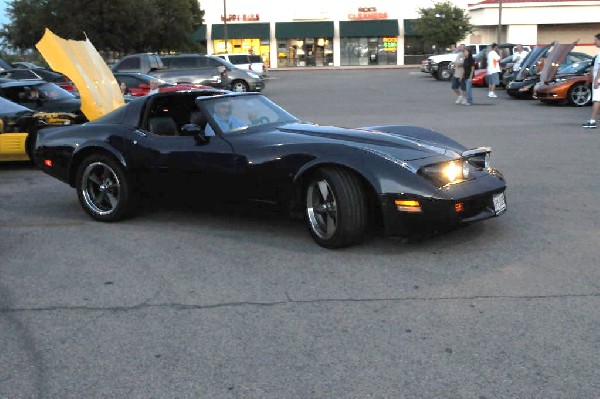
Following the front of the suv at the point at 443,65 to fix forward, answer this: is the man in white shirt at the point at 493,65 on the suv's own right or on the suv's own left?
on the suv's own left

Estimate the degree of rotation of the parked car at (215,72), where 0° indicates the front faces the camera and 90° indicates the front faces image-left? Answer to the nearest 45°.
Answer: approximately 270°

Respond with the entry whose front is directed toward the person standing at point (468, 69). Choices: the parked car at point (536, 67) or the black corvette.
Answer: the parked car

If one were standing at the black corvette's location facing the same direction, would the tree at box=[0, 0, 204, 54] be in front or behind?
behind

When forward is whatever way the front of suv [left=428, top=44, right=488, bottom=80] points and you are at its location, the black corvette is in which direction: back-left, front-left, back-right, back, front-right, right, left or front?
front-left

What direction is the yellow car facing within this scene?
to the viewer's right

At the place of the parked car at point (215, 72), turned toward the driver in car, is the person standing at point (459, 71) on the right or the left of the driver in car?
left

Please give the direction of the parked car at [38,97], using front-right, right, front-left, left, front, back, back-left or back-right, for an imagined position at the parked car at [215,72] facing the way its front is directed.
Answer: right

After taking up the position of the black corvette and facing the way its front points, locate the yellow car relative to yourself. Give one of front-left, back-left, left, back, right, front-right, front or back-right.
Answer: back

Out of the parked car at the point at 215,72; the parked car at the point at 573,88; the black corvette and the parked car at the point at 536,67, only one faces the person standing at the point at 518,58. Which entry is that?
the parked car at the point at 215,72

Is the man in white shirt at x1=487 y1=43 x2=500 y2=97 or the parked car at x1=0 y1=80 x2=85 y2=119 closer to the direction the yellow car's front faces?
the man in white shirt
